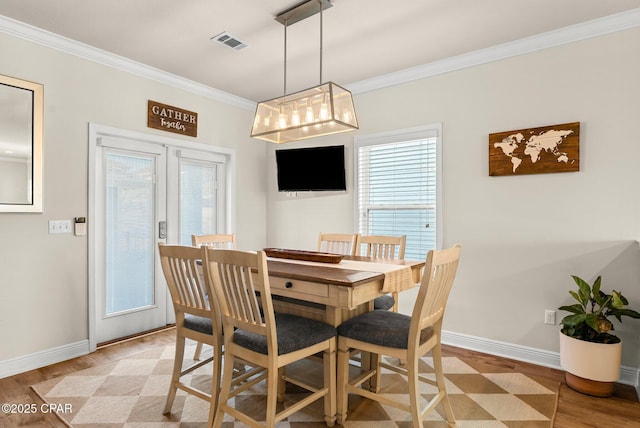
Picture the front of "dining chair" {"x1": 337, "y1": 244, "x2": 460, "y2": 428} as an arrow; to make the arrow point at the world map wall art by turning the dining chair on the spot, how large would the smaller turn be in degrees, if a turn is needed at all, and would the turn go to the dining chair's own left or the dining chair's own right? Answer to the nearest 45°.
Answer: approximately 90° to the dining chair's own right

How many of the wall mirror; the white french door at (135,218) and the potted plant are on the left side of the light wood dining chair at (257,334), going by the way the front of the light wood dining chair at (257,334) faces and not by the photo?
2

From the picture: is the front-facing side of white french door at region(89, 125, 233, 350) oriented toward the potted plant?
yes

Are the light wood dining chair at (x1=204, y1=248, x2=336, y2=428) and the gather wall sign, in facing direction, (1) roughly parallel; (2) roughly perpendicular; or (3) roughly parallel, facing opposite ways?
roughly perpendicular

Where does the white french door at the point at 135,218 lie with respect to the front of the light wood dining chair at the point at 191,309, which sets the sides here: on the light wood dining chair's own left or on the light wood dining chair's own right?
on the light wood dining chair's own left

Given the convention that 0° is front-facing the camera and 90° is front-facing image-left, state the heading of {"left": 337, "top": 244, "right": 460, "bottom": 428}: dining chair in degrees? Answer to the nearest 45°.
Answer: approximately 135°

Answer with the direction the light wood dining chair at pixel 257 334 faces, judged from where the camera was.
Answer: facing away from the viewer and to the right of the viewer

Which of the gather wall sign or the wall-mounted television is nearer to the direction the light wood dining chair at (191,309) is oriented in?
the wall-mounted television

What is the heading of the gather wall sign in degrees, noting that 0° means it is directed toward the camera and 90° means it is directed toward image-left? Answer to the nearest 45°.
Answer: approximately 315°

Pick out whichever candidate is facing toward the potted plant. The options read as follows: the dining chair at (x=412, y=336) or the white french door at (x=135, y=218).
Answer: the white french door

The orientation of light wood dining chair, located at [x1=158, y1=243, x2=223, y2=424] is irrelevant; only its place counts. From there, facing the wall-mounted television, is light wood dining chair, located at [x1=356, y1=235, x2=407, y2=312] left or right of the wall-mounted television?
right

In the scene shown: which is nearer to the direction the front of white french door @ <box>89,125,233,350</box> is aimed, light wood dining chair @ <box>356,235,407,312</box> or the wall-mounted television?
the light wood dining chair
